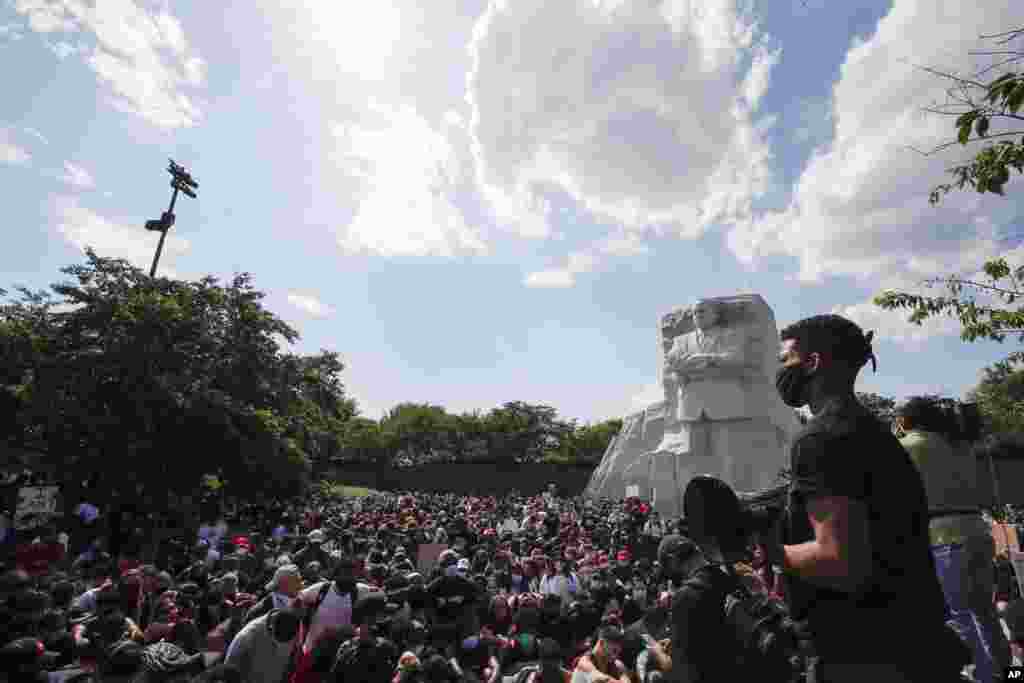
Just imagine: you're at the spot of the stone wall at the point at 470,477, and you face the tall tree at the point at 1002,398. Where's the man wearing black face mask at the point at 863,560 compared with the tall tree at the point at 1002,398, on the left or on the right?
right

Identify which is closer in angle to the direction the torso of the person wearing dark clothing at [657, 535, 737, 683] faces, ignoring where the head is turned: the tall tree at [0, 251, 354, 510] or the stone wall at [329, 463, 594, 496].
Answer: the tall tree

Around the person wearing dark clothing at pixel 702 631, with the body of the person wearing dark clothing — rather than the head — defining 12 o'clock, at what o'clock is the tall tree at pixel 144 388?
The tall tree is roughly at 1 o'clock from the person wearing dark clothing.

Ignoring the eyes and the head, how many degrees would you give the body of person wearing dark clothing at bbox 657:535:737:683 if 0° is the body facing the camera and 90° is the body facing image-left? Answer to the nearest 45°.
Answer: approximately 90°

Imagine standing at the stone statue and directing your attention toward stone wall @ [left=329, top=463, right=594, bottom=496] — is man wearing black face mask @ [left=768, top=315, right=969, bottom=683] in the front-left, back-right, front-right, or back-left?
back-left

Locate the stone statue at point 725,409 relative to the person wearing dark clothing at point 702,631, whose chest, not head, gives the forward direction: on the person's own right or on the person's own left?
on the person's own right

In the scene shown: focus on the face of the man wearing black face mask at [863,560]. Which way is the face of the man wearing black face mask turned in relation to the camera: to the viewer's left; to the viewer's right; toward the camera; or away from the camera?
to the viewer's left

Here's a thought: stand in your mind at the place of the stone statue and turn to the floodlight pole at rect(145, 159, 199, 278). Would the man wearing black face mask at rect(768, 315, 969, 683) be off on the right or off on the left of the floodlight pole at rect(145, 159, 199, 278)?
left

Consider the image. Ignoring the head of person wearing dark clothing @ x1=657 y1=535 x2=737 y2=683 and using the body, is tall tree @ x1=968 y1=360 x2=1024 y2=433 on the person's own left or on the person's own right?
on the person's own right
